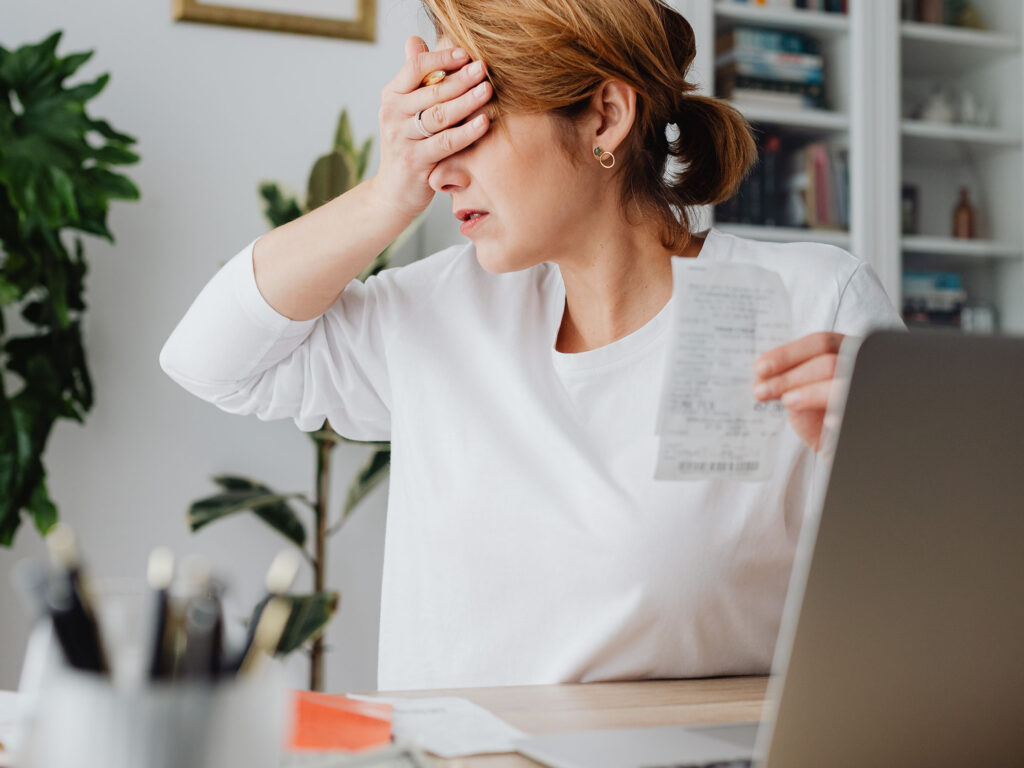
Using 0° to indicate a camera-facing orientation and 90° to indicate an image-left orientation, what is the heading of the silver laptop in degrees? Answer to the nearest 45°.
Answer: approximately 135°

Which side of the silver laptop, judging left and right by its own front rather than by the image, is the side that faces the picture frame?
front

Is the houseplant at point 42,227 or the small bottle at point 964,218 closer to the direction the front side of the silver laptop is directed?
the houseplant

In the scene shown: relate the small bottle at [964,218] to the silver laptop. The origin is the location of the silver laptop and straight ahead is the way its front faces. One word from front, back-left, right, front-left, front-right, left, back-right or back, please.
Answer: front-right

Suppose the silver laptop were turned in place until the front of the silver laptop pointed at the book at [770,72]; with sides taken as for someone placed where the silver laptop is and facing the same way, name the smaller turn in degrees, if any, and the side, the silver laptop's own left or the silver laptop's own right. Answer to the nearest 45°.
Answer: approximately 45° to the silver laptop's own right
